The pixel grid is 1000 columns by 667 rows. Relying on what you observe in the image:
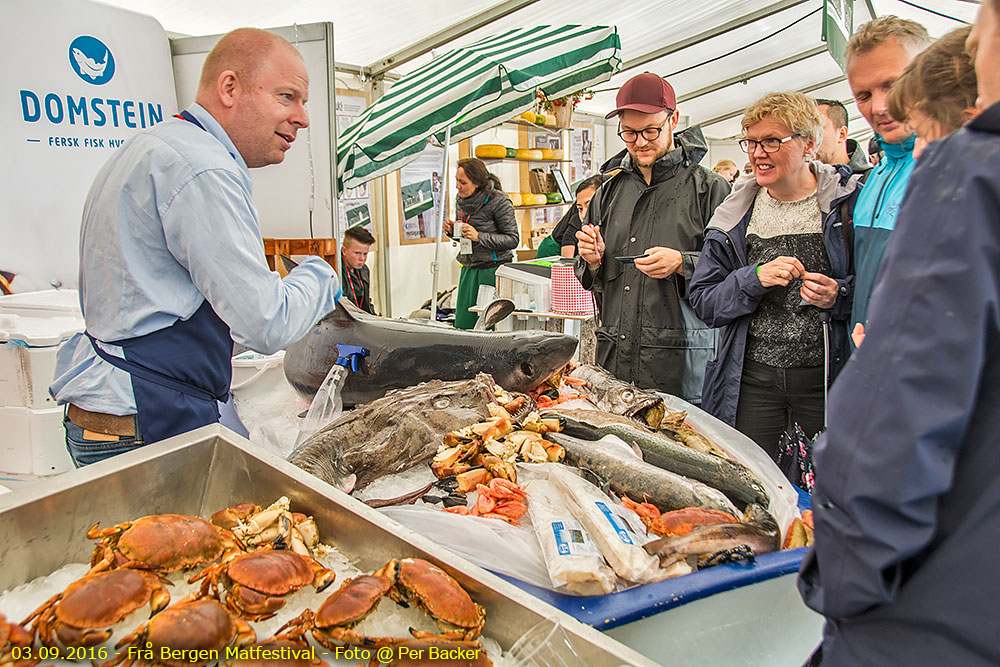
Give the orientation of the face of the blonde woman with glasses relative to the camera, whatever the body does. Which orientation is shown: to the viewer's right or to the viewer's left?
to the viewer's left

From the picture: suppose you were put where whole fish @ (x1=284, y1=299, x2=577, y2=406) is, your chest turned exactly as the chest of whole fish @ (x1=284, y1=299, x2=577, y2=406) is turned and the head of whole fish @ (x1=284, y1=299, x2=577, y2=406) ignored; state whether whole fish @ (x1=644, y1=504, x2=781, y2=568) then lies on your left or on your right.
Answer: on your right

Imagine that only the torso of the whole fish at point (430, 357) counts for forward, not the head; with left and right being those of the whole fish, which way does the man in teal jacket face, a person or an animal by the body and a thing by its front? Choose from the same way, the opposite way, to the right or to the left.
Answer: the opposite way

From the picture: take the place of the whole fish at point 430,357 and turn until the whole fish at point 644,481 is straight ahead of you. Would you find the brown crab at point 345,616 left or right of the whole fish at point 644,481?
right

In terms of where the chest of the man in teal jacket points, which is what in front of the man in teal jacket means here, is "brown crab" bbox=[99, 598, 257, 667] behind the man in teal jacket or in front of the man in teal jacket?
in front

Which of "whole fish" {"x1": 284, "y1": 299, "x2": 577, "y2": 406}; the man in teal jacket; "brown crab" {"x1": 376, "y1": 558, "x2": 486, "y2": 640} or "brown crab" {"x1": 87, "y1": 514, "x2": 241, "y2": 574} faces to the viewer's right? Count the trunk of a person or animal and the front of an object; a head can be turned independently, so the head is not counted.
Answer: the whole fish

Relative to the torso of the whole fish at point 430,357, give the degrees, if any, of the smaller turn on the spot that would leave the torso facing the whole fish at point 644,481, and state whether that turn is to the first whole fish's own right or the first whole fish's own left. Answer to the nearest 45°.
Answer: approximately 45° to the first whole fish's own right

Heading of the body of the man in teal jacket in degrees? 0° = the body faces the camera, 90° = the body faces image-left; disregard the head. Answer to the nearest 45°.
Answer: approximately 45°

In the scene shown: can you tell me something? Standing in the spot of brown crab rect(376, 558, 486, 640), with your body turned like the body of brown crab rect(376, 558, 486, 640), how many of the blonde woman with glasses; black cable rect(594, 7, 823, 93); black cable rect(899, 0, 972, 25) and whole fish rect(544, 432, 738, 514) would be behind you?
4

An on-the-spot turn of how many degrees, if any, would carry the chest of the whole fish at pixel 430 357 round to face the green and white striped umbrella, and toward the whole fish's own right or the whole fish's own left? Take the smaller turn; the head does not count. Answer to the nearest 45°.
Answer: approximately 90° to the whole fish's own left

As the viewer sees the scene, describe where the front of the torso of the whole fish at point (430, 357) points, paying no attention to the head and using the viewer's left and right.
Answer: facing to the right of the viewer

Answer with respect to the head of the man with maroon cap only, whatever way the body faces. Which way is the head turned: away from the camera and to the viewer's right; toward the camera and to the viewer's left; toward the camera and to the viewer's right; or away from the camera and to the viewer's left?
toward the camera and to the viewer's left

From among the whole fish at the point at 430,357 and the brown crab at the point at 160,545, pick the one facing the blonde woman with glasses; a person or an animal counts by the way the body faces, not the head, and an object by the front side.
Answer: the whole fish
